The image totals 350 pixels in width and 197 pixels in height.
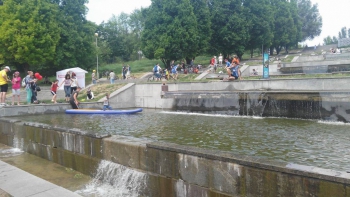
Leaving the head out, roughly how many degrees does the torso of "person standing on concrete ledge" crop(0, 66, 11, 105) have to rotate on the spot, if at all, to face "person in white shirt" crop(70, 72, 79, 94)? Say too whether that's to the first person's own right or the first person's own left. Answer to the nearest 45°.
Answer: approximately 45° to the first person's own left
